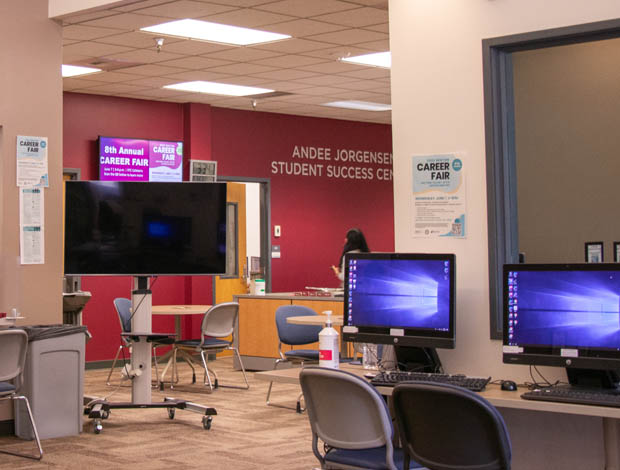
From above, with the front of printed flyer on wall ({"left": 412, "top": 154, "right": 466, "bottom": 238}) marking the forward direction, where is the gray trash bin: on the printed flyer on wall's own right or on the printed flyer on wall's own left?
on the printed flyer on wall's own right

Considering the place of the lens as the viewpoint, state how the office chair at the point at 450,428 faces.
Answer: facing away from the viewer and to the right of the viewer

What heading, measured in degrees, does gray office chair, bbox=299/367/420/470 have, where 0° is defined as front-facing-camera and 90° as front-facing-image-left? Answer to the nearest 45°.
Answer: approximately 225°

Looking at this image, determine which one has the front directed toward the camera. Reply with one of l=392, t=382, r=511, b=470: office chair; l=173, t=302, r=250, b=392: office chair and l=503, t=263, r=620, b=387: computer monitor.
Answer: the computer monitor

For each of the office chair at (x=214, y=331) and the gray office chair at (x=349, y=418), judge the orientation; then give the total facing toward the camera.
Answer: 0

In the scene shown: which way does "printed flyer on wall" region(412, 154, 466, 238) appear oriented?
toward the camera

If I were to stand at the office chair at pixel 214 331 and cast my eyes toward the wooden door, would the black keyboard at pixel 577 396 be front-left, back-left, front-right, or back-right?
back-right

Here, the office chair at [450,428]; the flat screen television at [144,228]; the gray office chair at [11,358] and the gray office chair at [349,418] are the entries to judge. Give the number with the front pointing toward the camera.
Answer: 1

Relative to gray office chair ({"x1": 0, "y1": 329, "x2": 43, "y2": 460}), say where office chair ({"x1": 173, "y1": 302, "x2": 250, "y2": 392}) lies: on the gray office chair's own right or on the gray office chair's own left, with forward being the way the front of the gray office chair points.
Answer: on the gray office chair's own right

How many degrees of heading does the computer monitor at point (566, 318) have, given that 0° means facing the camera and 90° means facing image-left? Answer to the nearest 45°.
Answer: approximately 0°

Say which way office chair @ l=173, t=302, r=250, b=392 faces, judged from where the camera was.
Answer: facing away from the viewer and to the left of the viewer
